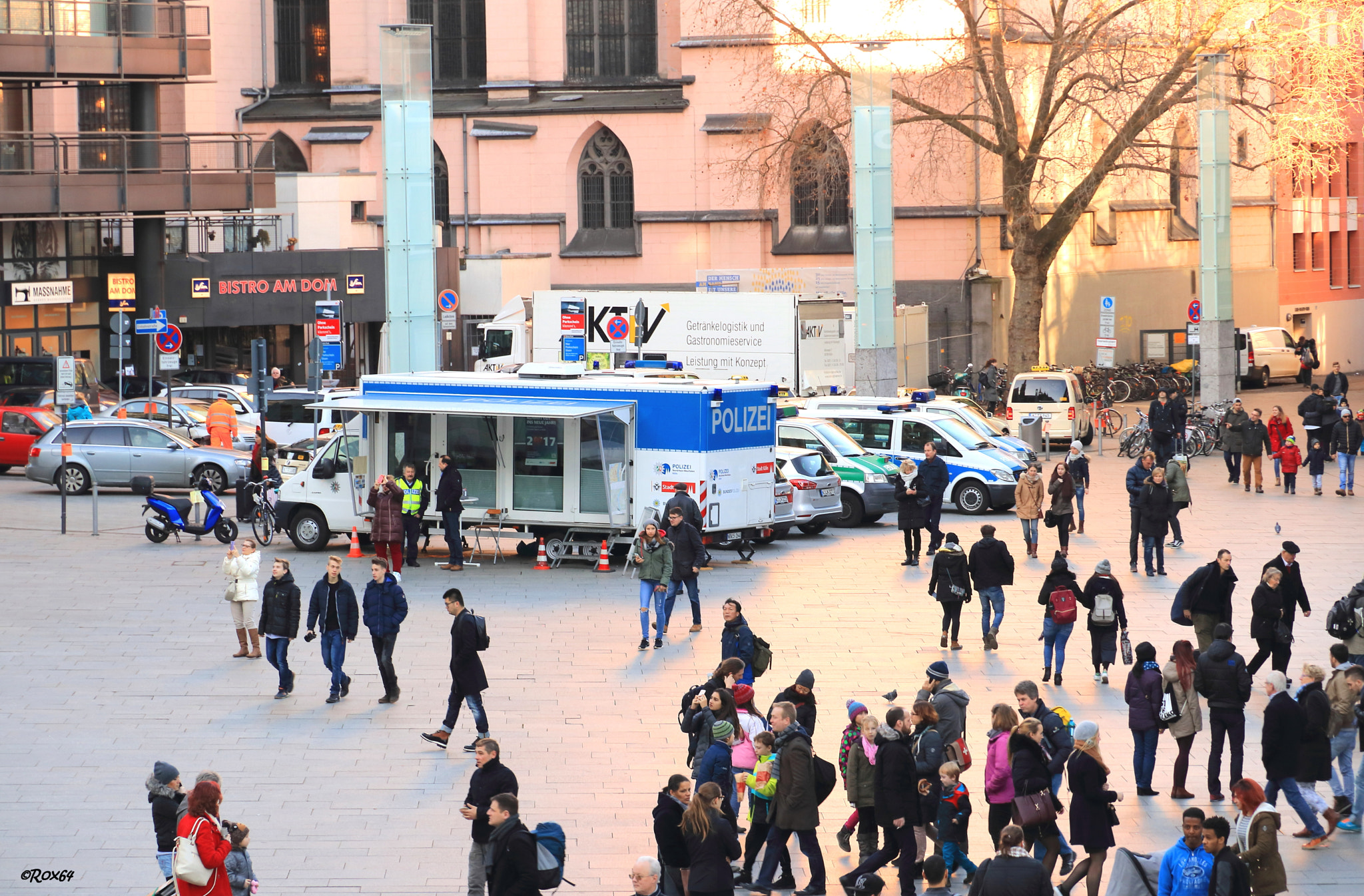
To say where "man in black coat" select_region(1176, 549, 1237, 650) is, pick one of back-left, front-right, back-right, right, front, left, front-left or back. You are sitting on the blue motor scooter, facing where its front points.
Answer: front-right

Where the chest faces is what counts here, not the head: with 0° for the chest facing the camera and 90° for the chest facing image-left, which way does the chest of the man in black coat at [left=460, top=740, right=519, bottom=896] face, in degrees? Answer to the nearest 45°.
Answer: approximately 45°

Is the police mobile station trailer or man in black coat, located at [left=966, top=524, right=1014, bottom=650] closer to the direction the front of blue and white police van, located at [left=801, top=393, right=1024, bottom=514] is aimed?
the man in black coat

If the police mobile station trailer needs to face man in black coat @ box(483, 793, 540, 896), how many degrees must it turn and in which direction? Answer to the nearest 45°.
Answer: approximately 135° to its left

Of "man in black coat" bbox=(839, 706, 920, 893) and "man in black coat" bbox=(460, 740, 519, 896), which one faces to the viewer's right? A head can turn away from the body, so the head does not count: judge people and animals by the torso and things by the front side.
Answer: "man in black coat" bbox=(839, 706, 920, 893)

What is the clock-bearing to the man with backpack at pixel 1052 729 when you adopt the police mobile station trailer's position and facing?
The man with backpack is roughly at 7 o'clock from the police mobile station trailer.

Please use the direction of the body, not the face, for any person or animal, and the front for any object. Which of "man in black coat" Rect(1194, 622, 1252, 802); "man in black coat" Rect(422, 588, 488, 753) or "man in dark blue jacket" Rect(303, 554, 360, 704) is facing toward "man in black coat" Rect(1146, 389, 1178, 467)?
"man in black coat" Rect(1194, 622, 1252, 802)

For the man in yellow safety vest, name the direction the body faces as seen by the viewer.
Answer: toward the camera

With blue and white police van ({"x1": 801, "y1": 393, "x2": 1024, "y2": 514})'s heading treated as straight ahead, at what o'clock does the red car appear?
The red car is roughly at 5 o'clock from the blue and white police van.

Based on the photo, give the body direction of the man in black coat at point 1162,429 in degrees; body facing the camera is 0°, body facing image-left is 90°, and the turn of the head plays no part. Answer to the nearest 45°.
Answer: approximately 0°

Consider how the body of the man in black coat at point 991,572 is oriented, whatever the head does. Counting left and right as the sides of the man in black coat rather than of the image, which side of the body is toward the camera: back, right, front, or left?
back

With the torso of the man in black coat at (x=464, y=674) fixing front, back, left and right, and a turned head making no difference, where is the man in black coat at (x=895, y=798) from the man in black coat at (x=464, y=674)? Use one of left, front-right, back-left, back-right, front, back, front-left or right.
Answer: back-left

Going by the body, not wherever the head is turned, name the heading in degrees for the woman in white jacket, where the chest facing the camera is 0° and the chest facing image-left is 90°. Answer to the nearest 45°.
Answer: approximately 45°
